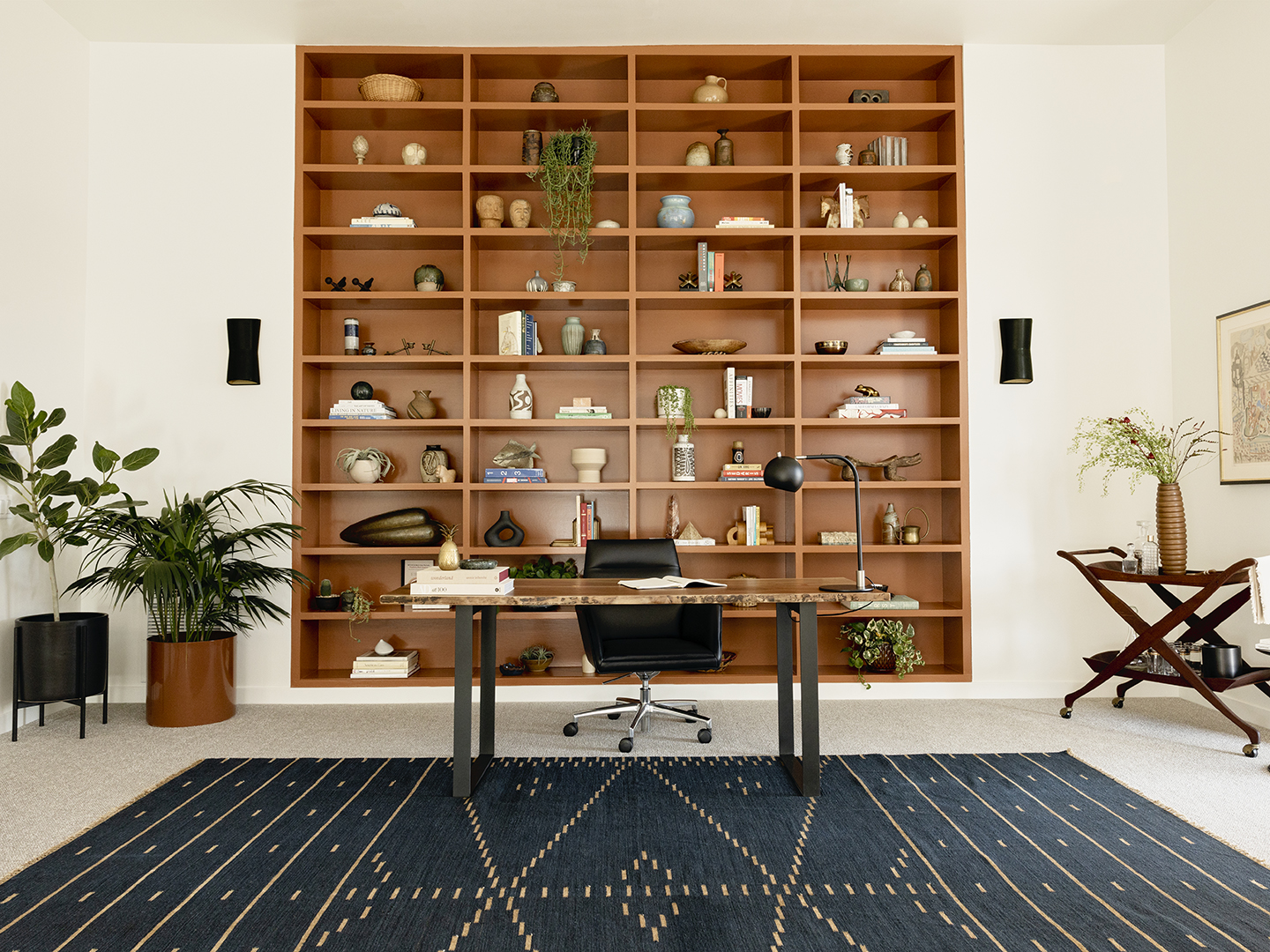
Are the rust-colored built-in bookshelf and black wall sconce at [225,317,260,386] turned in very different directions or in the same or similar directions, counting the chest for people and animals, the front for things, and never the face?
same or similar directions

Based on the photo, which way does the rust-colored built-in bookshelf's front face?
toward the camera

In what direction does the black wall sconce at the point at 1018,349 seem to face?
toward the camera

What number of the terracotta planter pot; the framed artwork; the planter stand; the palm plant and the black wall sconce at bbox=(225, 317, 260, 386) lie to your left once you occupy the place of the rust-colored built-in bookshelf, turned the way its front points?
1

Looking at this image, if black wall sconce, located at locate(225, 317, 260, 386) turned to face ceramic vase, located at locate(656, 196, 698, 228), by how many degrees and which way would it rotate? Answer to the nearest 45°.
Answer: approximately 45° to its left

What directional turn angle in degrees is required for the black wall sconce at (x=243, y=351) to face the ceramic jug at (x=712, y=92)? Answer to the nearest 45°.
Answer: approximately 45° to its left

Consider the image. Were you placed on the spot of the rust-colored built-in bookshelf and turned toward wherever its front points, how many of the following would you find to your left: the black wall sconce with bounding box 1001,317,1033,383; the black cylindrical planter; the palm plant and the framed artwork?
2

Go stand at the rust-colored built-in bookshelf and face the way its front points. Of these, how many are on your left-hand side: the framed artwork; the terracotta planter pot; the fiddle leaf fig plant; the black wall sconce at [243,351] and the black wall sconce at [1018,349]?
2

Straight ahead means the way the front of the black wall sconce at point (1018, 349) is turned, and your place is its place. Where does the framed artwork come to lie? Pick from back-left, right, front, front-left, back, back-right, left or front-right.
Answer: left

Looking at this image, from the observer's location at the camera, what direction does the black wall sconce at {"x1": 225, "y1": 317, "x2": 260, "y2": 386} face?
facing the viewer

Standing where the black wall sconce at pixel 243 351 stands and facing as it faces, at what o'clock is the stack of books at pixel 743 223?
The stack of books is roughly at 10 o'clock from the black wall sconce.

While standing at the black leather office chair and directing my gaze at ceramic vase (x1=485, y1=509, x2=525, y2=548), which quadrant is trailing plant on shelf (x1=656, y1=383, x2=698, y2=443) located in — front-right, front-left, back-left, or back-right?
front-right
